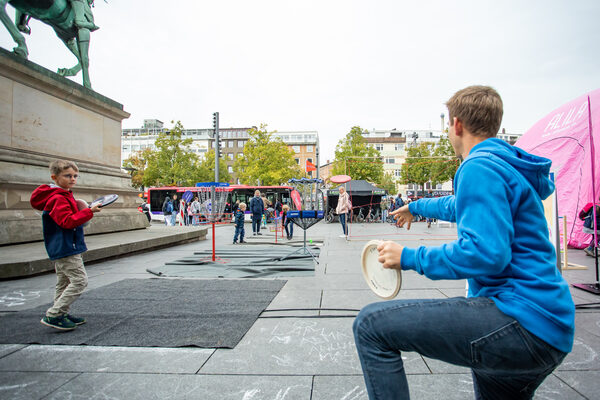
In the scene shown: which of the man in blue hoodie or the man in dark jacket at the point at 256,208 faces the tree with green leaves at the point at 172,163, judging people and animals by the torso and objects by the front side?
the man in blue hoodie

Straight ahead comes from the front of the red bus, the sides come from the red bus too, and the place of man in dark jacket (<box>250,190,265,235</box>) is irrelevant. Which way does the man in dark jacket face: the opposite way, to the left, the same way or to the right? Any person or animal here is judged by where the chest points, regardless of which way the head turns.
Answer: to the left

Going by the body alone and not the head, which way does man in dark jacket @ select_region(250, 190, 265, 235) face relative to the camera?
toward the camera

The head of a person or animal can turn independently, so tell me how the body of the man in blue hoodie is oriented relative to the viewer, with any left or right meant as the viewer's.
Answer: facing away from the viewer and to the left of the viewer

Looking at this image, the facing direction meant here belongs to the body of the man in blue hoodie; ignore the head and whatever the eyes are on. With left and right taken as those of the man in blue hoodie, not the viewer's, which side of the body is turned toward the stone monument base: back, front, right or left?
front

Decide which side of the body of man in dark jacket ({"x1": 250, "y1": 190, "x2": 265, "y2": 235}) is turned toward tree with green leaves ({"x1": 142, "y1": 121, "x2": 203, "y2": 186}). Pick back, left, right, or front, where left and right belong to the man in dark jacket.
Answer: back

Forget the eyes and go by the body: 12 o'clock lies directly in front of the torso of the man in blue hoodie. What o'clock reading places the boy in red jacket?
The boy in red jacket is roughly at 11 o'clock from the man in blue hoodie.

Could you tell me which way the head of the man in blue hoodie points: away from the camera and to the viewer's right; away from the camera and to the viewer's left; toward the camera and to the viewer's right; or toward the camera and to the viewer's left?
away from the camera and to the viewer's left

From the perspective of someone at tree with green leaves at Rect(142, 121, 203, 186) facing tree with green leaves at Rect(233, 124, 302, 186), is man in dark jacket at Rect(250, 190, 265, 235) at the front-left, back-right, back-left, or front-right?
front-right

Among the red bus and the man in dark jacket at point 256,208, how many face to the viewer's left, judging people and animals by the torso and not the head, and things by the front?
1

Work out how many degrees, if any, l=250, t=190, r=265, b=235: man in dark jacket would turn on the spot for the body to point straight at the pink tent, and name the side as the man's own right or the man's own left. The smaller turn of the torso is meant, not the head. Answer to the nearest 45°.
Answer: approximately 45° to the man's own left

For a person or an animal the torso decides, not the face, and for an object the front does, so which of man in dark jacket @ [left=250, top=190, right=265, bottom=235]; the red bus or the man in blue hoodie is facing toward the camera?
the man in dark jacket

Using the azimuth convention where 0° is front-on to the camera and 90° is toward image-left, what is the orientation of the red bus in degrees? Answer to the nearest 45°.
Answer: approximately 90°

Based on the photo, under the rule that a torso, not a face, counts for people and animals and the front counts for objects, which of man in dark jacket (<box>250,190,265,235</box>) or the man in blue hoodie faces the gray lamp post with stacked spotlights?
the man in blue hoodie
